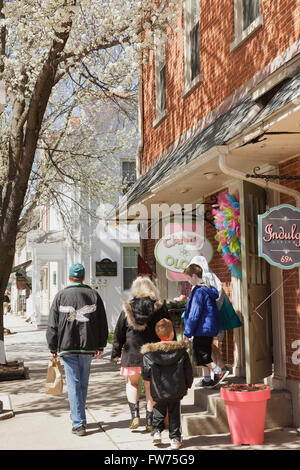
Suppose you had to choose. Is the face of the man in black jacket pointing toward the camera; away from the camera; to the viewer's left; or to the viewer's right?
away from the camera

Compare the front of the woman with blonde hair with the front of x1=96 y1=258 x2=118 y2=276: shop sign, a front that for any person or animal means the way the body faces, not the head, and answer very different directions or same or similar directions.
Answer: very different directions

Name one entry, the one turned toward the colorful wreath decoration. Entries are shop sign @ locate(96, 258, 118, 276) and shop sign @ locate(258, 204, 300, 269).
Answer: shop sign @ locate(96, 258, 118, 276)

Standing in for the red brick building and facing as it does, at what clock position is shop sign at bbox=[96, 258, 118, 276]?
The shop sign is roughly at 4 o'clock from the red brick building.

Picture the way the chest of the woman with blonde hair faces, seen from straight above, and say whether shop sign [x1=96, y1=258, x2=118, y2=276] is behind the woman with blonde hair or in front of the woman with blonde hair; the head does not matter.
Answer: in front

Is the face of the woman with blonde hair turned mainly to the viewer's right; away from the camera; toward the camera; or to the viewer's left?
away from the camera

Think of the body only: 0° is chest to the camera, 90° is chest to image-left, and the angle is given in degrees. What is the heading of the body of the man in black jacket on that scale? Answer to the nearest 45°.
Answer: approximately 180°

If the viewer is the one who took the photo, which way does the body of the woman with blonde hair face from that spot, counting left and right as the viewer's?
facing away from the viewer
